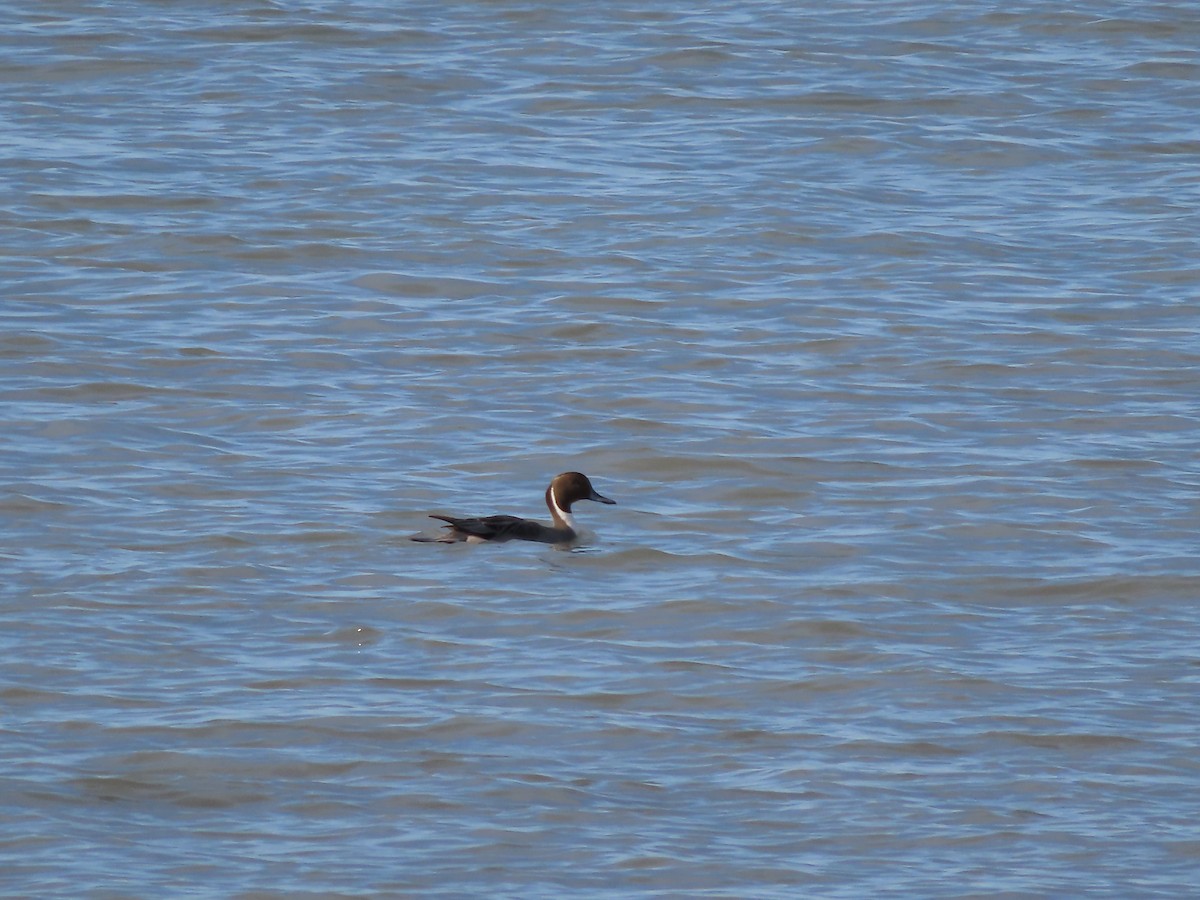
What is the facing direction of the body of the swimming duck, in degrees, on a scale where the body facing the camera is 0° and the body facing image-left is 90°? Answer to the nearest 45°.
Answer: approximately 270°
